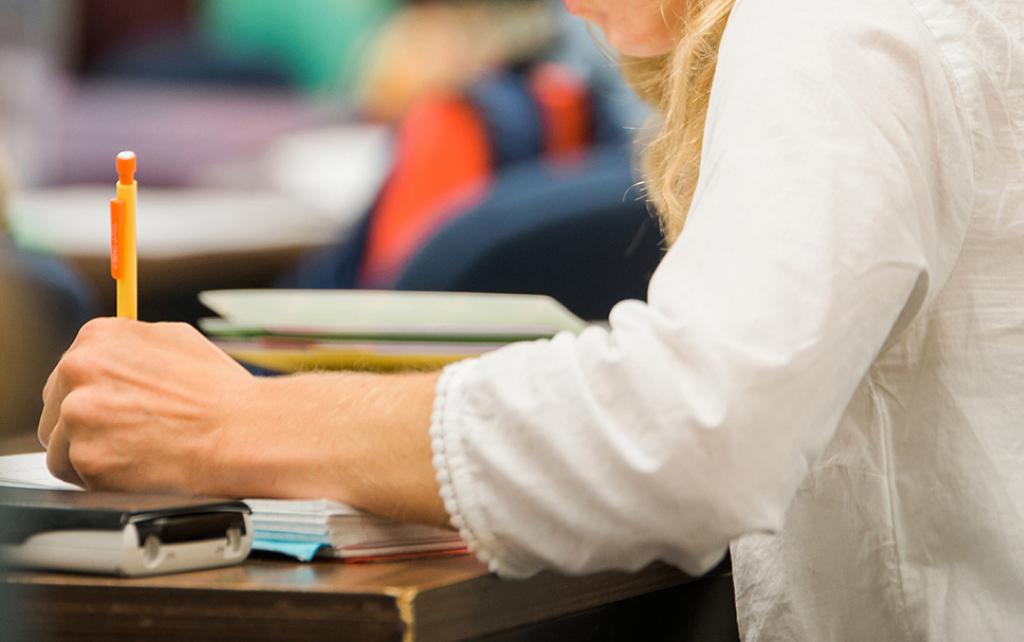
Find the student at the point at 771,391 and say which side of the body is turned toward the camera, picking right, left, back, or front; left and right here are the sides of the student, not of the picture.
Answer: left

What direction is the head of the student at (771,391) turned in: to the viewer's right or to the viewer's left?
to the viewer's left
